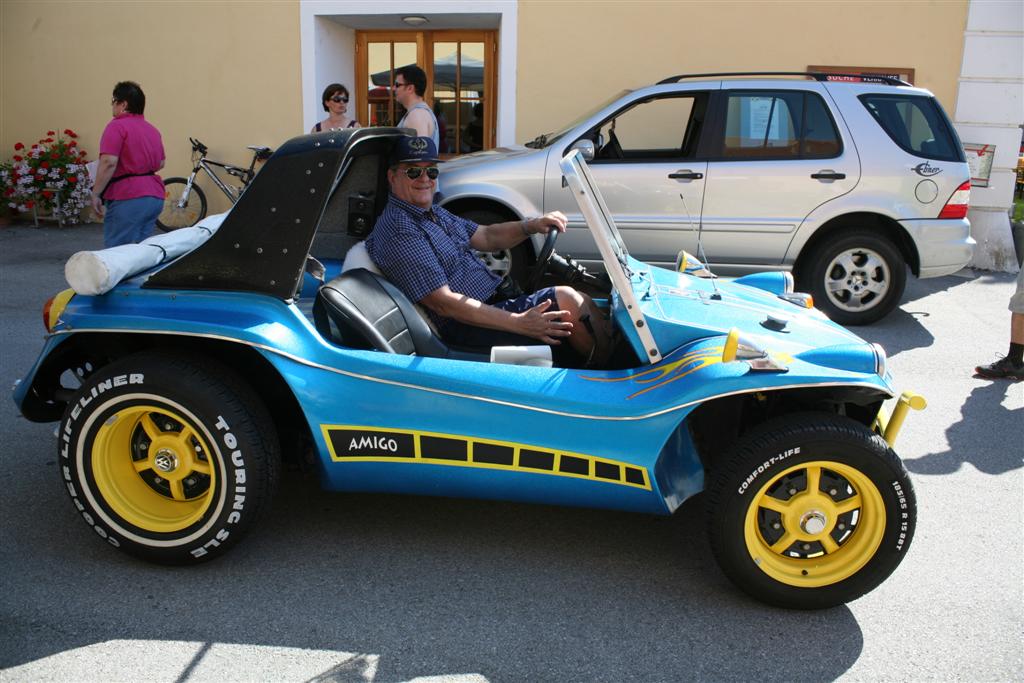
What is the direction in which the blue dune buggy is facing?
to the viewer's right

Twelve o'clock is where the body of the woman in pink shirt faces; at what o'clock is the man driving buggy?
The man driving buggy is roughly at 7 o'clock from the woman in pink shirt.

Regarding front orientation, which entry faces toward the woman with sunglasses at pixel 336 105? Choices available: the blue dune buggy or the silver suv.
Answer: the silver suv

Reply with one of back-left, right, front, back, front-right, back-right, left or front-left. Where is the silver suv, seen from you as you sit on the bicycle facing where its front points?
back-left

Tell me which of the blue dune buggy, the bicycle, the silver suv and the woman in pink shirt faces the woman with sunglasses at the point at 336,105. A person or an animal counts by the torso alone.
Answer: the silver suv

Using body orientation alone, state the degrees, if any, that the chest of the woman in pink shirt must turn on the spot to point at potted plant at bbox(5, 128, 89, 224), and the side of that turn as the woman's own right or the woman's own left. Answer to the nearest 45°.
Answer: approximately 45° to the woman's own right

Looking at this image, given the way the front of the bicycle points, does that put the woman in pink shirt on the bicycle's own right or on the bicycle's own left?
on the bicycle's own left

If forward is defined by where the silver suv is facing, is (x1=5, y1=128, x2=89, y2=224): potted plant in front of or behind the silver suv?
in front

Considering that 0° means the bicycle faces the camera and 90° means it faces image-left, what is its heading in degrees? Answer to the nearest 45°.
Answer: approximately 90°

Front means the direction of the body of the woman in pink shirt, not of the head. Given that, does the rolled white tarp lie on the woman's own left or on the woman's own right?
on the woman's own left

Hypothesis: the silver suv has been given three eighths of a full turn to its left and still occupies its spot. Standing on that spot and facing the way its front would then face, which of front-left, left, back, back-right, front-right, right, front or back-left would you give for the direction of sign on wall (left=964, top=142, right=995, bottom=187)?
left

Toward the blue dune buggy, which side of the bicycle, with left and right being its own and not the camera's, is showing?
left

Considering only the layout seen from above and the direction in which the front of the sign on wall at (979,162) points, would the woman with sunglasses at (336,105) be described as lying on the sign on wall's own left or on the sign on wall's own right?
on the sign on wall's own right

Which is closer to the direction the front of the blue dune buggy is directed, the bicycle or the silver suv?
the silver suv
